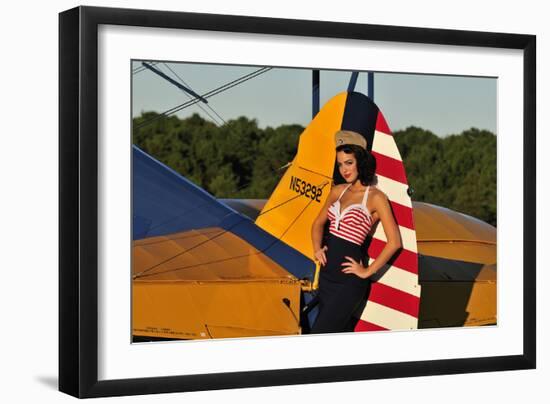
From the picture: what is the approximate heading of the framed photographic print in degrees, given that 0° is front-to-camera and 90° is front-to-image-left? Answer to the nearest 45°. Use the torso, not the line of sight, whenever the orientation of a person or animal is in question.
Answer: approximately 315°
